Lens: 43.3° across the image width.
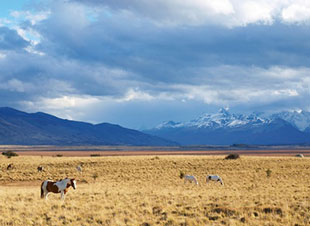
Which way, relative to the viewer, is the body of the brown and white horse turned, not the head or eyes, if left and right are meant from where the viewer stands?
facing to the right of the viewer
